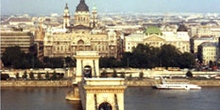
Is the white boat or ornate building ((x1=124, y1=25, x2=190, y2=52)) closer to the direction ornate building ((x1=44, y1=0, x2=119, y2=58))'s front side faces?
the white boat

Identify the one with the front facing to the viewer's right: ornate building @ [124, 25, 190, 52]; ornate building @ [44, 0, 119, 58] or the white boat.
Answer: the white boat

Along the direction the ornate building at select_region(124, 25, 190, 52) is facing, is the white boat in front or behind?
in front

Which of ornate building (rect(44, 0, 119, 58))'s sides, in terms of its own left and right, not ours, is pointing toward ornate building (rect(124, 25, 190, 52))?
left

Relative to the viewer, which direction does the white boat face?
to the viewer's right

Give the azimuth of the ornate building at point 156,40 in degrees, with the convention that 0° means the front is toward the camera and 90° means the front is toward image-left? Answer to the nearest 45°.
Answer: approximately 0°

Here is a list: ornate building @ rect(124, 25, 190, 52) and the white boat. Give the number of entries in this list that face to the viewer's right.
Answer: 1

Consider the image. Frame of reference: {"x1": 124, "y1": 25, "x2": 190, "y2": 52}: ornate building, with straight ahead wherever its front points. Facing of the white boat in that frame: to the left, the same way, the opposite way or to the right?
to the left

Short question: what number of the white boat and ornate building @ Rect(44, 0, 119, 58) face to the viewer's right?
1

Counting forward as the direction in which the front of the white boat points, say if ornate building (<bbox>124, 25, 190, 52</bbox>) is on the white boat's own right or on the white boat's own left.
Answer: on the white boat's own left
